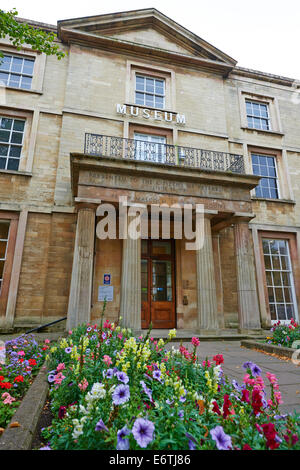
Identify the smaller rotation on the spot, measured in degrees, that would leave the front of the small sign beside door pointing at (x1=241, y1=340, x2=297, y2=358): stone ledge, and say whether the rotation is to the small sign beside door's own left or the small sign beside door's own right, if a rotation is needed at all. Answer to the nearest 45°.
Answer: approximately 45° to the small sign beside door's own left

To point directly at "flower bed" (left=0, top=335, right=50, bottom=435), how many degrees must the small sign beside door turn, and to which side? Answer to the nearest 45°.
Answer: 0° — it already faces it

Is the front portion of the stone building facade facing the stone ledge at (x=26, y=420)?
yes

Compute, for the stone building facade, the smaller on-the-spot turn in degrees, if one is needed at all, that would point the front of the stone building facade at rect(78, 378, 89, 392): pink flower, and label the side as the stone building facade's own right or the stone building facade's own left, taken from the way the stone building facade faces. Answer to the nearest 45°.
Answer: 0° — it already faces it

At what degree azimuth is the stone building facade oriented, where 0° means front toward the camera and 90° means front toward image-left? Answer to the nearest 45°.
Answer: approximately 0°

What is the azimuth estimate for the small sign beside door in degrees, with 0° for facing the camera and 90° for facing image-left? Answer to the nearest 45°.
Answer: approximately 0°

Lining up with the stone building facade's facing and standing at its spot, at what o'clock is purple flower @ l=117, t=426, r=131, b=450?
The purple flower is roughly at 12 o'clock from the stone building facade.

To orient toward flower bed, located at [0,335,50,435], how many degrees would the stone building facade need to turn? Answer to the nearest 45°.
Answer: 0° — it already faces it

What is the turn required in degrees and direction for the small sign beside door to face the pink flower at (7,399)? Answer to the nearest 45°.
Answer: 0° — it already faces it

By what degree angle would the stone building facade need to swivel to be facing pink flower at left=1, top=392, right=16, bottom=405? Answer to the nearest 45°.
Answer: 0° — it already faces it

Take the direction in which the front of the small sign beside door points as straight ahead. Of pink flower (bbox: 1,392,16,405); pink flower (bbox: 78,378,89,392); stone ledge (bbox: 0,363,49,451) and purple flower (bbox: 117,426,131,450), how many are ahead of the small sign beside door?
4

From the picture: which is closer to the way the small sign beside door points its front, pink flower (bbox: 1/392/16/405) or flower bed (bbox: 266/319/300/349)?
the pink flower
